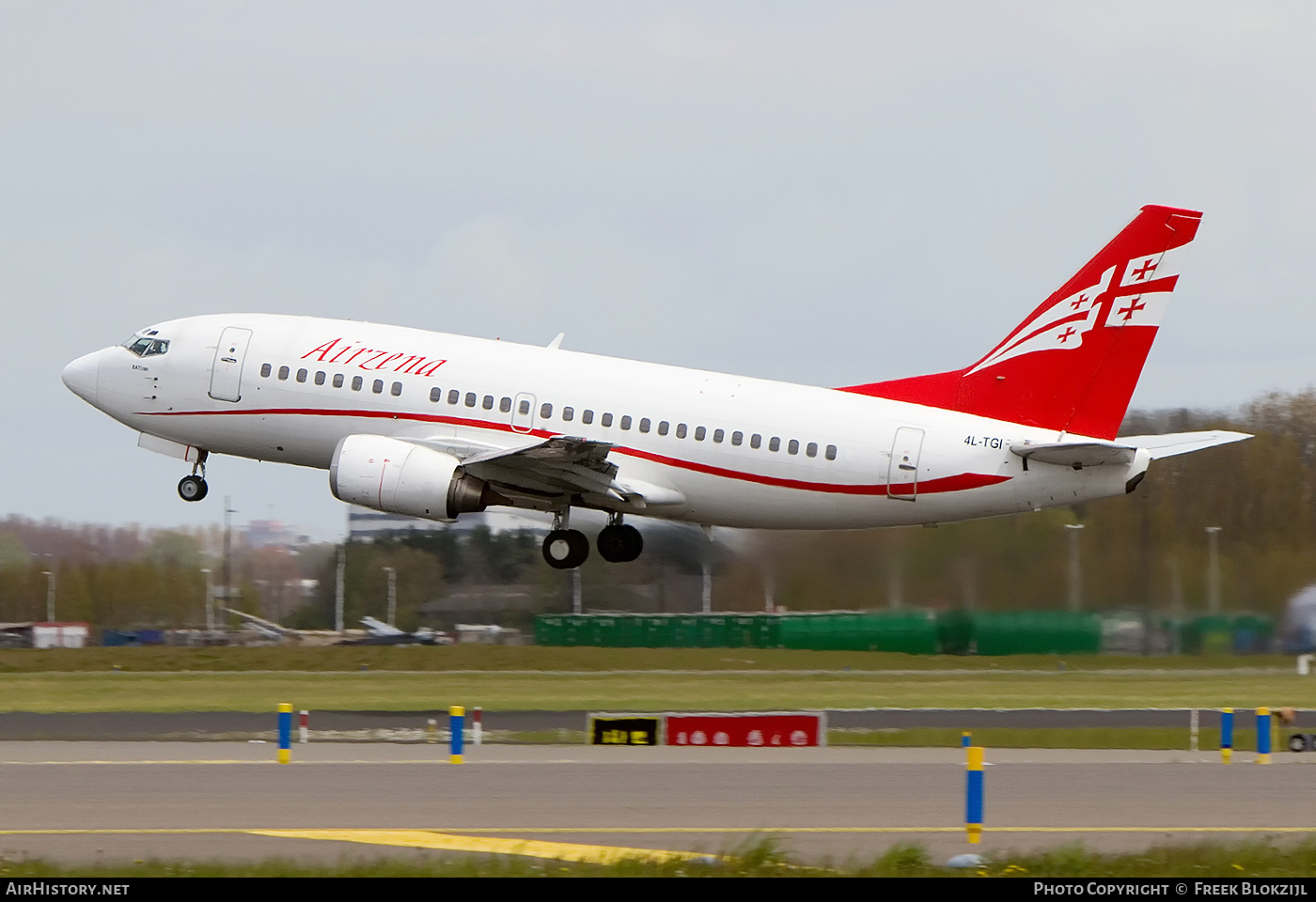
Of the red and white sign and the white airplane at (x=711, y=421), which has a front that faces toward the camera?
the red and white sign

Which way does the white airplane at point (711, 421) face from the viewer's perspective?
to the viewer's left

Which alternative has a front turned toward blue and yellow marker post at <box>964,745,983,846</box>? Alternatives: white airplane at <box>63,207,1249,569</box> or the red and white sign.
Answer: the red and white sign

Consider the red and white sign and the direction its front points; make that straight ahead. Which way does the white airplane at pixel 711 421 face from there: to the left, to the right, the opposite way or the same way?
to the right

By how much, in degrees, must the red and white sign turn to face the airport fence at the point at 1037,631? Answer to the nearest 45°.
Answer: approximately 135° to its left

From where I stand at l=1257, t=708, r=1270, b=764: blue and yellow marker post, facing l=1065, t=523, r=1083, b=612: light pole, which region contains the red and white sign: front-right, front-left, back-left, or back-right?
front-left

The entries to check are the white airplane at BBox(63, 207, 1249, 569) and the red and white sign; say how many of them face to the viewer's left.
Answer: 1

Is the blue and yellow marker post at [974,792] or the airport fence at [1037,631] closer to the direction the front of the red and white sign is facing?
the blue and yellow marker post

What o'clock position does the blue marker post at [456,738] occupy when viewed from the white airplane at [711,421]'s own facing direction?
The blue marker post is roughly at 10 o'clock from the white airplane.

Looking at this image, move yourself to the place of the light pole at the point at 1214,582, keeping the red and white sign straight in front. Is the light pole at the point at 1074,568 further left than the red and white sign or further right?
right

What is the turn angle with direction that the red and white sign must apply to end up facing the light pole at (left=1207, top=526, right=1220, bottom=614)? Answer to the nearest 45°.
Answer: approximately 135° to its left

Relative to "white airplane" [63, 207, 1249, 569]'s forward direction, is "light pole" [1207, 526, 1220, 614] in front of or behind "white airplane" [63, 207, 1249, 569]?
behind

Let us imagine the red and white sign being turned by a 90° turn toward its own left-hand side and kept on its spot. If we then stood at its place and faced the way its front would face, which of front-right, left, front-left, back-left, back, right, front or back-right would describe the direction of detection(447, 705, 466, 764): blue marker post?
back-right

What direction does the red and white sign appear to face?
toward the camera
